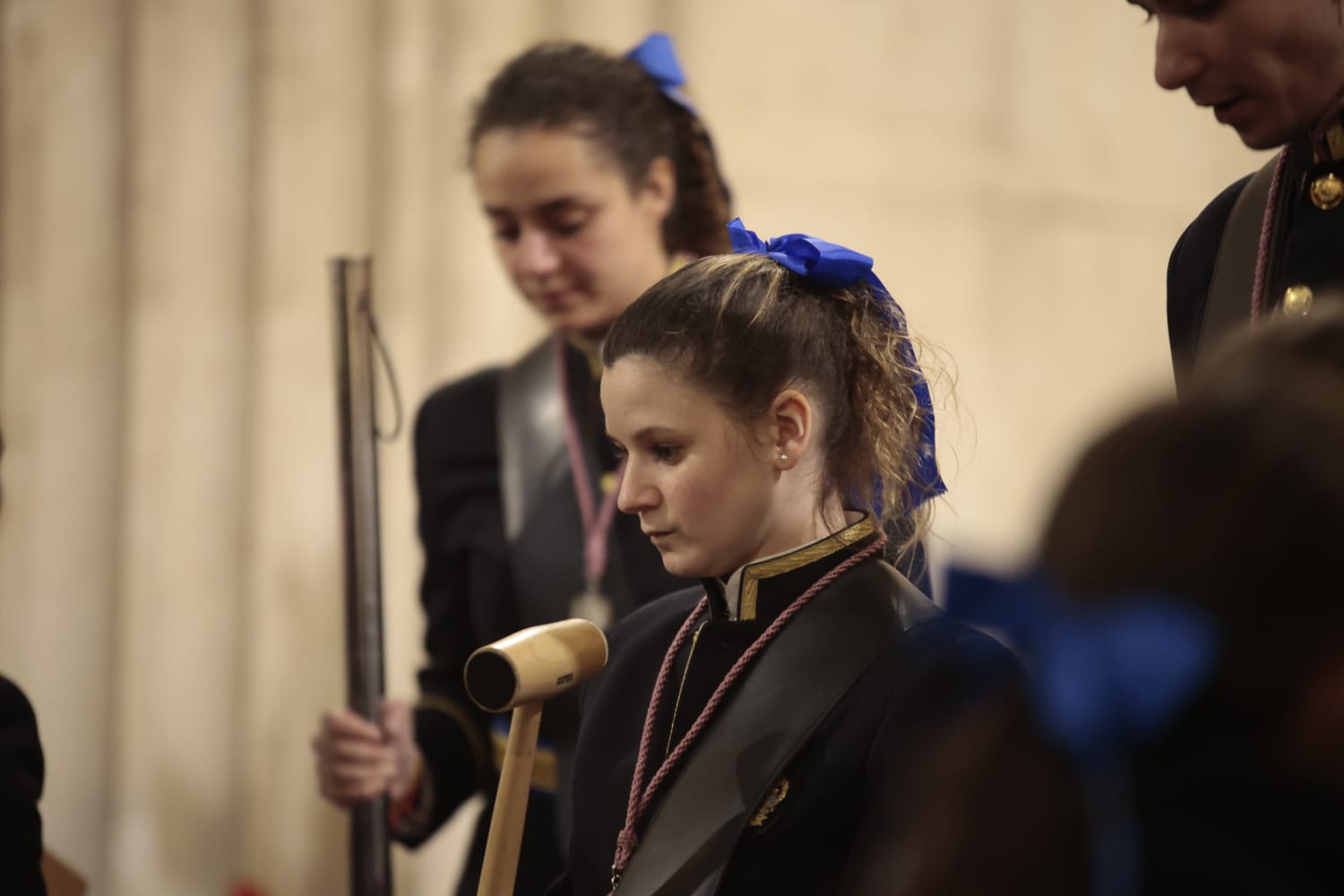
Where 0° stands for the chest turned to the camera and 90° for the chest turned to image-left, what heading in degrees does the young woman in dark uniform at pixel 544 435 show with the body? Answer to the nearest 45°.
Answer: approximately 45°

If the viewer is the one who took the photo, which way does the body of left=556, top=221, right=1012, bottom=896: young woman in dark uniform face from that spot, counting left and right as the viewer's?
facing the viewer and to the left of the viewer

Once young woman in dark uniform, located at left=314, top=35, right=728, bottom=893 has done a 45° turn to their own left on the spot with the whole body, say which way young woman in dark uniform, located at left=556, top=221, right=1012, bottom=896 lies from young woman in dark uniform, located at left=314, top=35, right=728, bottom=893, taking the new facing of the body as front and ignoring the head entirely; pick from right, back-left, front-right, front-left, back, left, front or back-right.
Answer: front

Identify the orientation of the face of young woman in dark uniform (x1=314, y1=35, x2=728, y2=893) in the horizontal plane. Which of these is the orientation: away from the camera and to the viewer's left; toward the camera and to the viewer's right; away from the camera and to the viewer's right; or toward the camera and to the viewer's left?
toward the camera and to the viewer's left
